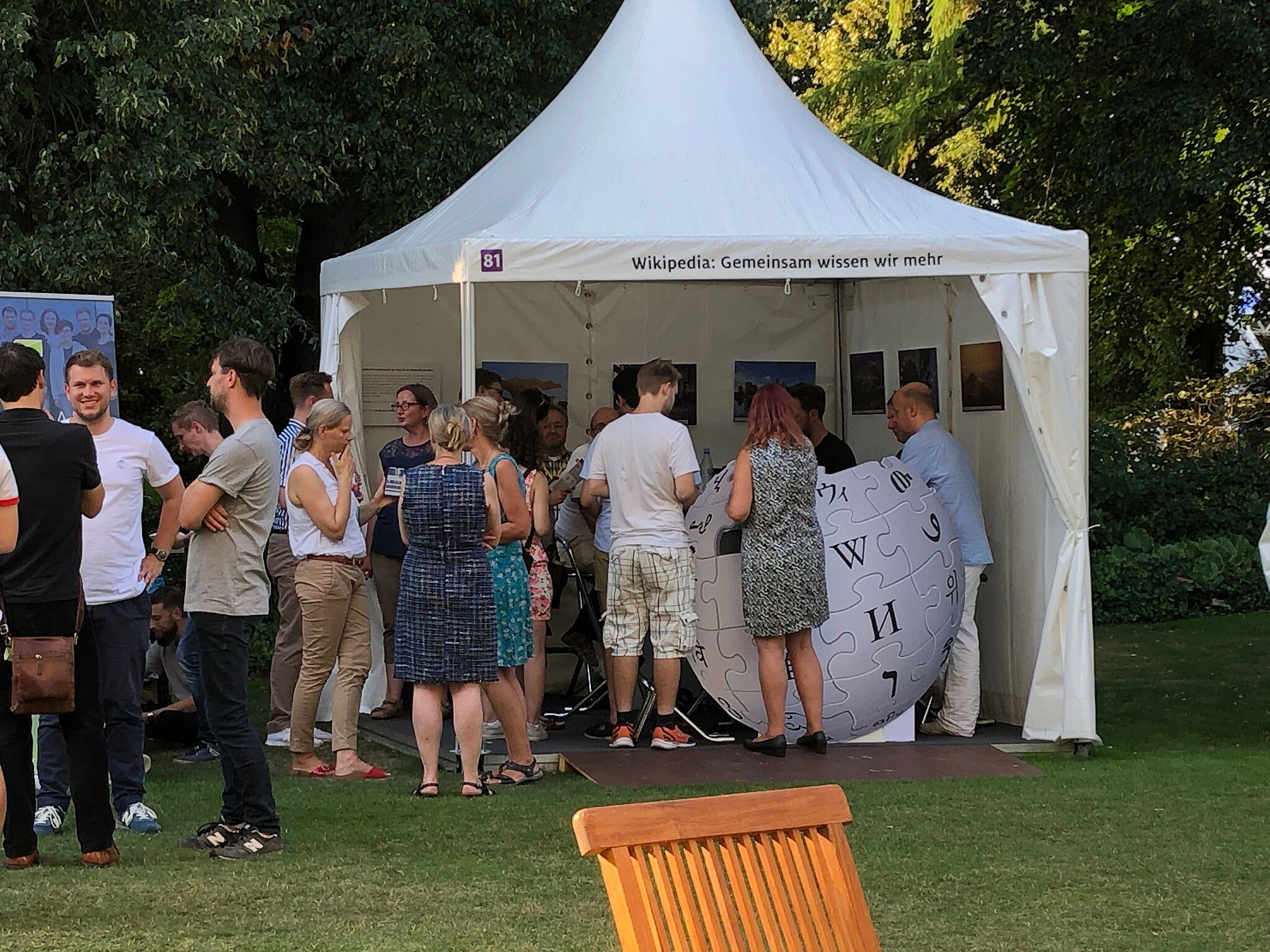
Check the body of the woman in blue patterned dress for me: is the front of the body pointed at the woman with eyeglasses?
yes

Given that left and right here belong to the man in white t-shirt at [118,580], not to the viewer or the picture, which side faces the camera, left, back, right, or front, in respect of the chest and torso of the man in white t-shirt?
front

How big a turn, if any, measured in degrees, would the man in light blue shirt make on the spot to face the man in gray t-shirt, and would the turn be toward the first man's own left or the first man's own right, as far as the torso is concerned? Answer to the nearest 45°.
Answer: approximately 45° to the first man's own left

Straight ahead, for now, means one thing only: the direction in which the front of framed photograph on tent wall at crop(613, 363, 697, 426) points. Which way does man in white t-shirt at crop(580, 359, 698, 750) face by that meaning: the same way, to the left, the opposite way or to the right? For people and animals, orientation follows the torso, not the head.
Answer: the opposite way

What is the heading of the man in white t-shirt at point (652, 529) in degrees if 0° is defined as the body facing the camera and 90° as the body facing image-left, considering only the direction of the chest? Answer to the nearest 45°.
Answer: approximately 180°

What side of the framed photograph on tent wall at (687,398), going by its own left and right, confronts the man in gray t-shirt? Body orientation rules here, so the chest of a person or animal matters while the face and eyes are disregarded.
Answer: front

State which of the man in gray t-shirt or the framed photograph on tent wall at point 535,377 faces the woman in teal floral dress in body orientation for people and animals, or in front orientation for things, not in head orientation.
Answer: the framed photograph on tent wall

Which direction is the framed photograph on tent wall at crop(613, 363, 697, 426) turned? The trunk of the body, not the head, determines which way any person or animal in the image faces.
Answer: toward the camera

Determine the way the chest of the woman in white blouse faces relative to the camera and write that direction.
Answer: to the viewer's right

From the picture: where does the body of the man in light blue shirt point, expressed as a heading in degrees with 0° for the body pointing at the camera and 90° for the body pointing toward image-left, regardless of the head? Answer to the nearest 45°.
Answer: approximately 90°

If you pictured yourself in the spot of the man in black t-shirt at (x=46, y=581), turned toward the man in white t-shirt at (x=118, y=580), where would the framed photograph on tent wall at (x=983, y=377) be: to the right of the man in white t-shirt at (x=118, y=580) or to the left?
right

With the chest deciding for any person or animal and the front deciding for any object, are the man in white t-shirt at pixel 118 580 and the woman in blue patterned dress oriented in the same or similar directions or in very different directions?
very different directions
